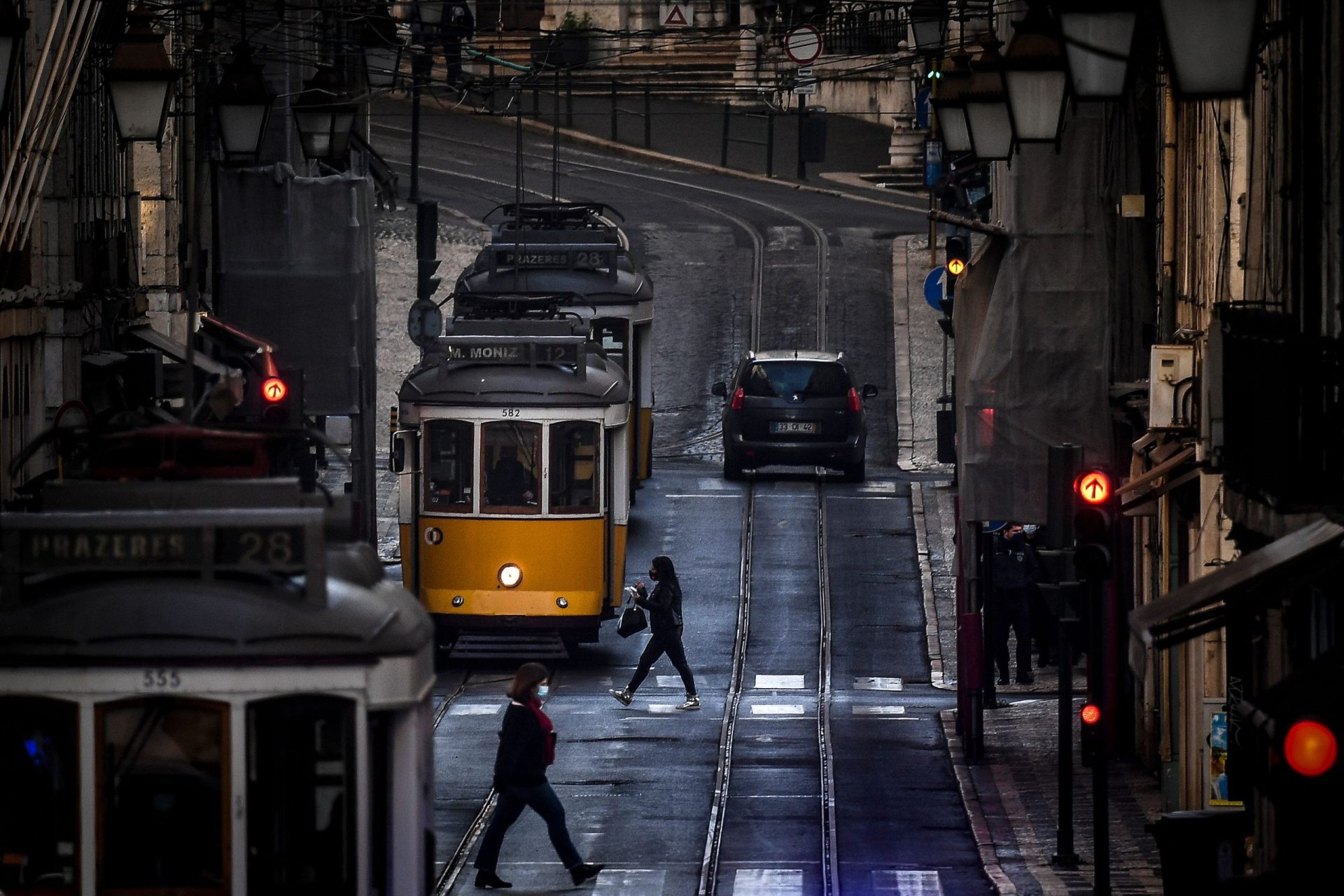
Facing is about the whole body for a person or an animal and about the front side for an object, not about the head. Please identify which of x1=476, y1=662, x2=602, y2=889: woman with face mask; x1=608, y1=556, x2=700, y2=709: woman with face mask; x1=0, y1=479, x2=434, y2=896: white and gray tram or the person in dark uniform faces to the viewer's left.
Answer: x1=608, y1=556, x2=700, y2=709: woman with face mask

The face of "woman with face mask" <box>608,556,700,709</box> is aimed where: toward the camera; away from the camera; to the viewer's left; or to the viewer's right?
to the viewer's left

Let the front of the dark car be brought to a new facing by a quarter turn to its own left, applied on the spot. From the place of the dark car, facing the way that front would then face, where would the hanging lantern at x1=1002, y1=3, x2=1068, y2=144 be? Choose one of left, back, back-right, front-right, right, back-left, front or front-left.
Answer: left

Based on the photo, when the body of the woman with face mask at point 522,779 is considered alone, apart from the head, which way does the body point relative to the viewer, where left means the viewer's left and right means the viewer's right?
facing to the right of the viewer

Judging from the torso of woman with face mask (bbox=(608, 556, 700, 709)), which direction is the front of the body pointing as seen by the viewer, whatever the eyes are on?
to the viewer's left

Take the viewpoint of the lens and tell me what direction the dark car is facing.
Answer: facing away from the viewer
